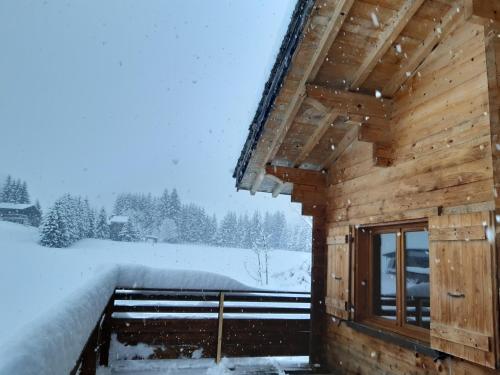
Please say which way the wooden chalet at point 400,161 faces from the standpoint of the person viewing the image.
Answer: facing the viewer and to the left of the viewer

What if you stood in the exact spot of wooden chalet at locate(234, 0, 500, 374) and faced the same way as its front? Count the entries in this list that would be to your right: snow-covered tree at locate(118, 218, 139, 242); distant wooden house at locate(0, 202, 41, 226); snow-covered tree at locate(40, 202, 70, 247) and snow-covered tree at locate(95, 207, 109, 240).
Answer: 4

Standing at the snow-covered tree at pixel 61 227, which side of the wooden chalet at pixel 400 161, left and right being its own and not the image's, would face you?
right

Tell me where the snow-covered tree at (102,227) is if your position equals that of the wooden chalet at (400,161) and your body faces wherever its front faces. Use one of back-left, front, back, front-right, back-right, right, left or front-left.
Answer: right

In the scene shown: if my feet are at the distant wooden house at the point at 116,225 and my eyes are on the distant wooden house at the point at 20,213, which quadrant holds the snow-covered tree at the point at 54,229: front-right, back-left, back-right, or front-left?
front-left

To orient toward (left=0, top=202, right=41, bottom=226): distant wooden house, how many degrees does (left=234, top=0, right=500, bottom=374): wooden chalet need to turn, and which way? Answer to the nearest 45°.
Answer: approximately 90° to its right

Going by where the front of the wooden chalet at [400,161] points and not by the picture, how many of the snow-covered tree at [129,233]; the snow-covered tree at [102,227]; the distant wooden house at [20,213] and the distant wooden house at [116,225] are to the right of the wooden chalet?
4

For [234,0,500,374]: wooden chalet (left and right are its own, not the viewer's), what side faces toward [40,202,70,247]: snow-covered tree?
right

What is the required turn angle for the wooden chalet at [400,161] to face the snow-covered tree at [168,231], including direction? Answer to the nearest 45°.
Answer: approximately 90° to its right
